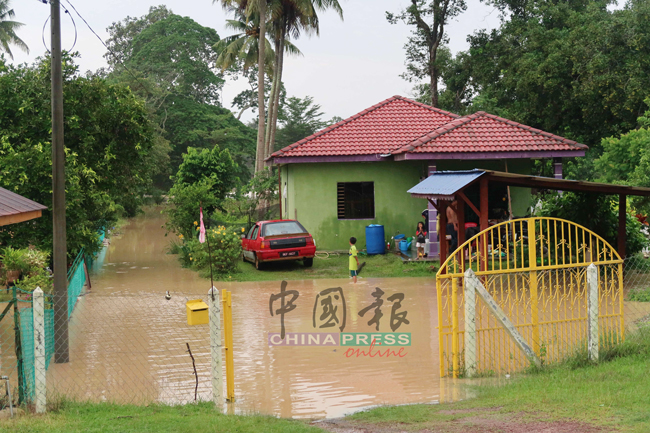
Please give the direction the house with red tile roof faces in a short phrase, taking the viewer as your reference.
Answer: facing the viewer

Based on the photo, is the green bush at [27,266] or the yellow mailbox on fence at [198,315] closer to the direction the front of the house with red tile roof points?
the yellow mailbox on fence

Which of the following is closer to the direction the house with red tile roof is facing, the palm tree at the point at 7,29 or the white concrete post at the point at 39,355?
the white concrete post

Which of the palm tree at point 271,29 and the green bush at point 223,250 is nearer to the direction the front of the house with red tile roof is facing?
the green bush

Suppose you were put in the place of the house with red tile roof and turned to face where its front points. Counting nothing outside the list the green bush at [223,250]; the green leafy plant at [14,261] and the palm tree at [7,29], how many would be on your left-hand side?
0

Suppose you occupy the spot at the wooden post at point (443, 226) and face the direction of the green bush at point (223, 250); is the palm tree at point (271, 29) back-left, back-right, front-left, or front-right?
front-right

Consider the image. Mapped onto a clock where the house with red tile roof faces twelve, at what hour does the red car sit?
The red car is roughly at 1 o'clock from the house with red tile roof.

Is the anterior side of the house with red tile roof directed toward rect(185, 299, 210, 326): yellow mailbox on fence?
yes

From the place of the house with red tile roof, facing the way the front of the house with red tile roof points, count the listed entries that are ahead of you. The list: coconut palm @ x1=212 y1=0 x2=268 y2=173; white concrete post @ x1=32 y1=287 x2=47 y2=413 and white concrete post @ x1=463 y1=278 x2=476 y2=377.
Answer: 2

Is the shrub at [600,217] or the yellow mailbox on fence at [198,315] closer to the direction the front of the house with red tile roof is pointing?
the yellow mailbox on fence

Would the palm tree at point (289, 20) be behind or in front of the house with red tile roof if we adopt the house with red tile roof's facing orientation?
behind

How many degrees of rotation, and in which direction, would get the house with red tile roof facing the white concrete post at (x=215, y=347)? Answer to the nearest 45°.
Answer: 0° — it already faces it

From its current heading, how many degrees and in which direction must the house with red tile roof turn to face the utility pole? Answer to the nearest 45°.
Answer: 0° — it already faces it

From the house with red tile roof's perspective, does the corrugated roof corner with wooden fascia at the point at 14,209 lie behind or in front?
in front

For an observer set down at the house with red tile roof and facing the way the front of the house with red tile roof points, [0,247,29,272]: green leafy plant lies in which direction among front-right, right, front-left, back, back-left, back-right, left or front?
front-right

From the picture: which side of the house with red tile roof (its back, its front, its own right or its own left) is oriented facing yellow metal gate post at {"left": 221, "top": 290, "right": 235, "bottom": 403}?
front

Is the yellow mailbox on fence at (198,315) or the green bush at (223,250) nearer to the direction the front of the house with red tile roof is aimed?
the yellow mailbox on fence

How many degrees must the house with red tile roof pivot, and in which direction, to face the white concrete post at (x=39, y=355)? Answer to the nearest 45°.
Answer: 0° — it already faces it
